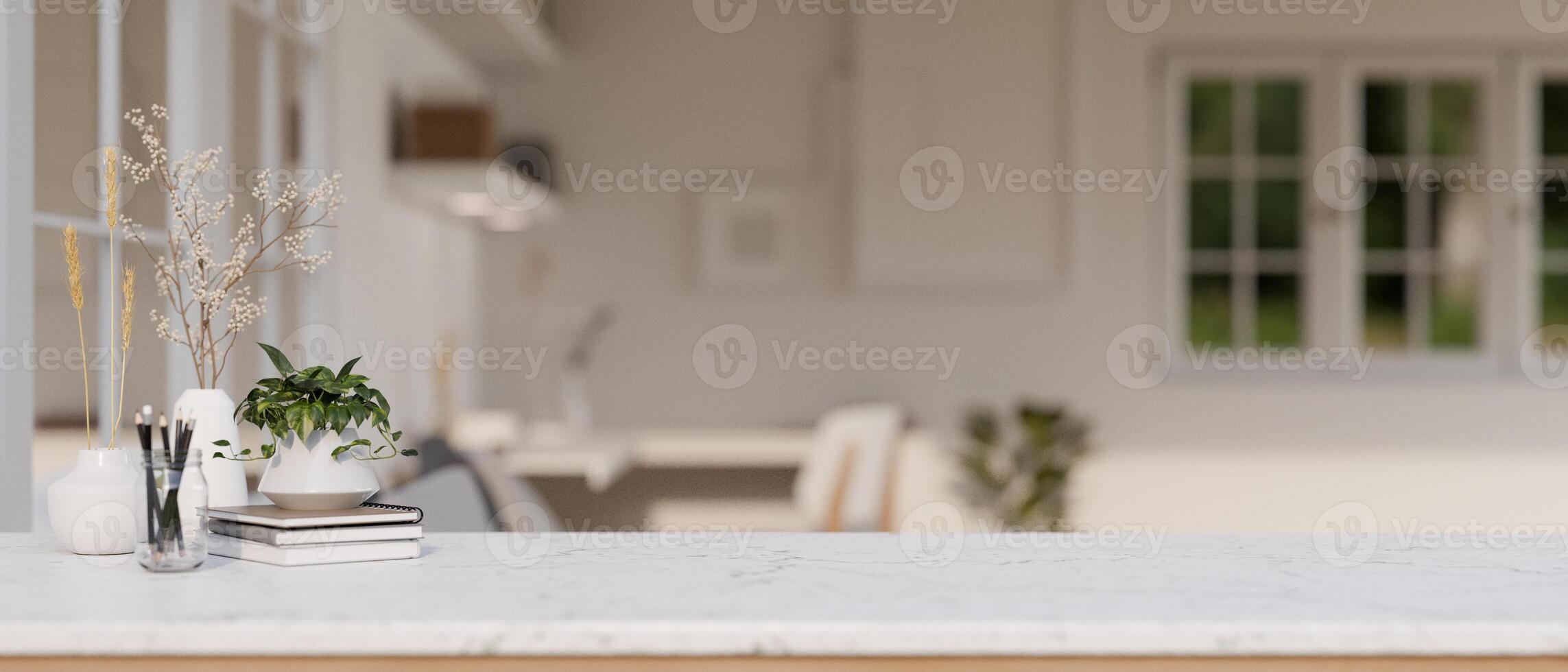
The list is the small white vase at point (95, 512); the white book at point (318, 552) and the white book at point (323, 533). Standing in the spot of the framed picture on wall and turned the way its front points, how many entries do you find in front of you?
3

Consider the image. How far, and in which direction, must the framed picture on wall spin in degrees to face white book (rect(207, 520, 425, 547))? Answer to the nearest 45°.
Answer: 0° — it already faces it

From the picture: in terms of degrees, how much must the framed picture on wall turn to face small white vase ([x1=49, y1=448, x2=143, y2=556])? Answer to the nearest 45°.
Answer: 0° — it already faces it

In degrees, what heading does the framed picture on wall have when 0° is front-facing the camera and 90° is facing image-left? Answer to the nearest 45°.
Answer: approximately 0°

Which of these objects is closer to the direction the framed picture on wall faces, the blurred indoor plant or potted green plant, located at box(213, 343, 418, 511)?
the potted green plant

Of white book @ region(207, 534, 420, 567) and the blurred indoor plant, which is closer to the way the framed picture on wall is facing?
the white book

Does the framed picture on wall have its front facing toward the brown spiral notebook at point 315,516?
yes

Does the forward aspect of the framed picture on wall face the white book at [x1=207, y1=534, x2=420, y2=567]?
yes

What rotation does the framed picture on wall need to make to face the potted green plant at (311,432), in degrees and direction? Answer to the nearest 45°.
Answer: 0° — it already faces it
